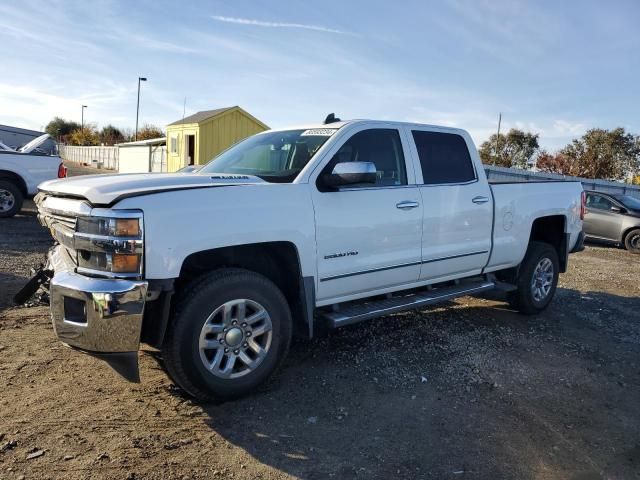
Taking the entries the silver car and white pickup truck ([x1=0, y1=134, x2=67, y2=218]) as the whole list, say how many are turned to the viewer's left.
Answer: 1

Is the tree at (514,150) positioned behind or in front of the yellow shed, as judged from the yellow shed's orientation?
behind

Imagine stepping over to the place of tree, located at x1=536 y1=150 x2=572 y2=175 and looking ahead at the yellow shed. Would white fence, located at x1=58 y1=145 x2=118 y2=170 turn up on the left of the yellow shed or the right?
right

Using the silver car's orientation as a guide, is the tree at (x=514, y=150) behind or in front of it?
behind

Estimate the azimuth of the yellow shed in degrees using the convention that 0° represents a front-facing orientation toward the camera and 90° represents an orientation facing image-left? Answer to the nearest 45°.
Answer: approximately 45°

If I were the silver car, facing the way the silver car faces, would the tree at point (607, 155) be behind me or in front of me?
behind

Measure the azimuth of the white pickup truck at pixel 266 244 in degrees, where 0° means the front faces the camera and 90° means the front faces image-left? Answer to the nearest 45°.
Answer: approximately 45°

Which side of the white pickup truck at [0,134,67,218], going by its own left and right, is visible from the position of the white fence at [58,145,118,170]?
right

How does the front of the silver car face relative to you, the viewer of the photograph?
facing the viewer and to the right of the viewer

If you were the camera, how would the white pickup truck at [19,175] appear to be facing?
facing to the left of the viewer
